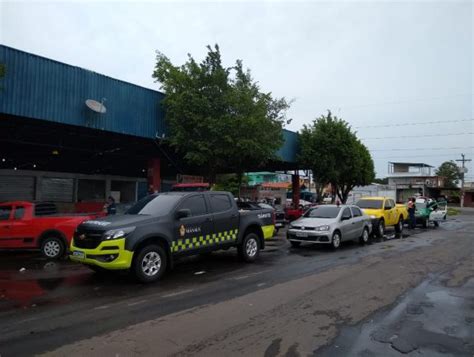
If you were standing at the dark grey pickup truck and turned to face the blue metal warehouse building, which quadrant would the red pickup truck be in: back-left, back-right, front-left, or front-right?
front-left

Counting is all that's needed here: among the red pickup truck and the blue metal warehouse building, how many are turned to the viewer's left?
1

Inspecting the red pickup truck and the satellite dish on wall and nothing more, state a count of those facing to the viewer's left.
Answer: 1

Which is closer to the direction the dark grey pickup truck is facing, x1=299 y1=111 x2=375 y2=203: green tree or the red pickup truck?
the red pickup truck

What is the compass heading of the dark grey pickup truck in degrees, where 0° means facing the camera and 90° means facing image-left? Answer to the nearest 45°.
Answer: approximately 45°

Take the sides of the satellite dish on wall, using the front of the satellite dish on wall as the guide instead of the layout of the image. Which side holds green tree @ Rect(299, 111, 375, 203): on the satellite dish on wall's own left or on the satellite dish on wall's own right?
on the satellite dish on wall's own left

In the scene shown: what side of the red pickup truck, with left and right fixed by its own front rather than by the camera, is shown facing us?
left

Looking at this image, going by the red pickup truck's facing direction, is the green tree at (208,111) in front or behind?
behind

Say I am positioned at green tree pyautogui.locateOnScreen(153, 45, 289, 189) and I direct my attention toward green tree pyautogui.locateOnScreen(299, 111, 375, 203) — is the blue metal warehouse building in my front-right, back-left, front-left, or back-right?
back-left

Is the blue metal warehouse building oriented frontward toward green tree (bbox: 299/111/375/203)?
no

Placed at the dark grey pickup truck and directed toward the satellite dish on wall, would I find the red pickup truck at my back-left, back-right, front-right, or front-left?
front-left

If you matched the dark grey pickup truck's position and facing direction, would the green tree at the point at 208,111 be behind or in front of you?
behind

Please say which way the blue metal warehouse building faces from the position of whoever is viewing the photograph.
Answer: facing the viewer and to the right of the viewer

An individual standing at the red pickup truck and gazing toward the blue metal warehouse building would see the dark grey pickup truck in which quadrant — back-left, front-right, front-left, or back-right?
back-right
